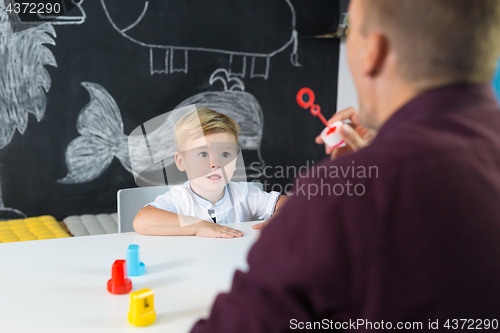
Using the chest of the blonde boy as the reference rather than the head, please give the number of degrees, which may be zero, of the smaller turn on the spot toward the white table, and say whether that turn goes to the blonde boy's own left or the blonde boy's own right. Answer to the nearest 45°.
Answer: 0° — they already face it

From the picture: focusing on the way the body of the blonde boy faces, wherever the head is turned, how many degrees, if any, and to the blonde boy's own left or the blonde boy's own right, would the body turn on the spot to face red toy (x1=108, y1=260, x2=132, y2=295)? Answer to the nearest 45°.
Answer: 0° — they already face it

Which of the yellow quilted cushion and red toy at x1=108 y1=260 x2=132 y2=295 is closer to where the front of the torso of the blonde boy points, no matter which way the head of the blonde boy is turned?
the red toy

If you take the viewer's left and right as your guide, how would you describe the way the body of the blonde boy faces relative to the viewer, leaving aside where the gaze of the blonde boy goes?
facing the viewer

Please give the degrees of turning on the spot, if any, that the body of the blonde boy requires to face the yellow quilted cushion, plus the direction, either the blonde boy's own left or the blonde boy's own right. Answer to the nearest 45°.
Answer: approximately 135° to the blonde boy's own right

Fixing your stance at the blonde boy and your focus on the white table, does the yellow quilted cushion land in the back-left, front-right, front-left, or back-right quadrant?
back-right
